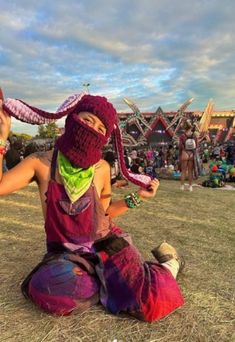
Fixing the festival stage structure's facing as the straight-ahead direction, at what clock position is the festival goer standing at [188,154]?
The festival goer standing is roughly at 12 o'clock from the festival stage structure.

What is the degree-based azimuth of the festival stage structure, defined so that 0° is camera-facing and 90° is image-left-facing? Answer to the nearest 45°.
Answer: approximately 0°
